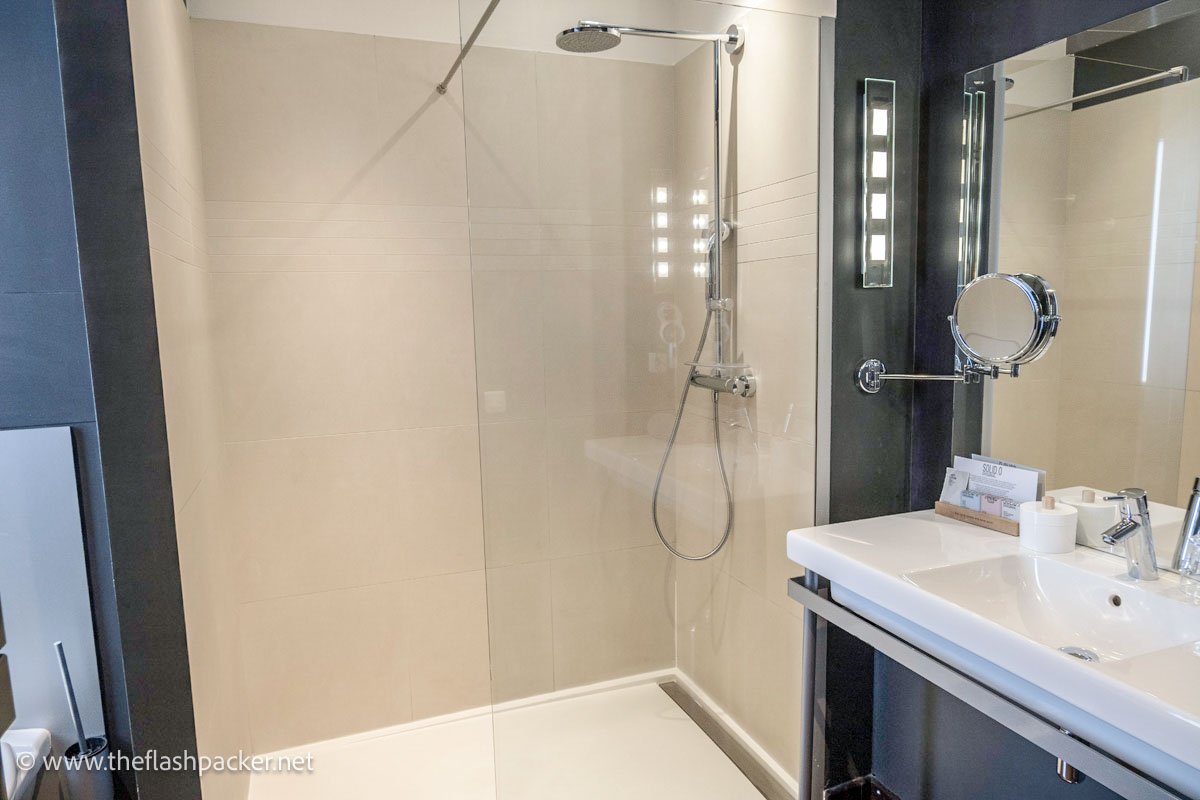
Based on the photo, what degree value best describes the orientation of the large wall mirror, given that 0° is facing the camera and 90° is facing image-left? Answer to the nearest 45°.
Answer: approximately 45°

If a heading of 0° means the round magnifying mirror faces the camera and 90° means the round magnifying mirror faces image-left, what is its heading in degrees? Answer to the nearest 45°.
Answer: approximately 45°

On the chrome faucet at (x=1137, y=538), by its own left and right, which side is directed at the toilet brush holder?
front

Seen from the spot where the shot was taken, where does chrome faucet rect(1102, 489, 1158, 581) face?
facing the viewer and to the left of the viewer
